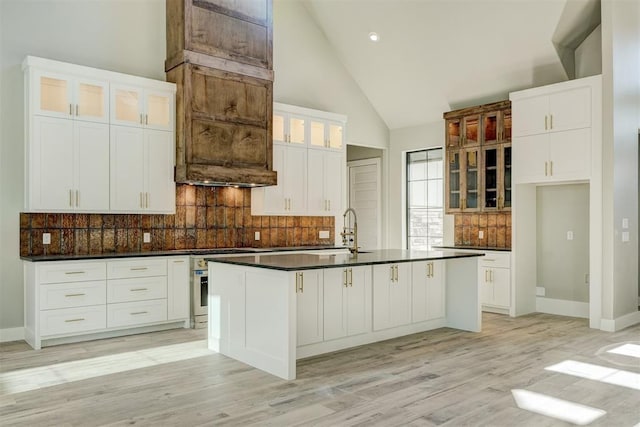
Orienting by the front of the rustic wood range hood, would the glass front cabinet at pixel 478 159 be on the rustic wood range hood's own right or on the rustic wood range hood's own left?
on the rustic wood range hood's own left

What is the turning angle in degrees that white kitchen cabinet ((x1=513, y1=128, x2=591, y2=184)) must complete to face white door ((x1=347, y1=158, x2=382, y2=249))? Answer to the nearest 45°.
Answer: approximately 90° to its right

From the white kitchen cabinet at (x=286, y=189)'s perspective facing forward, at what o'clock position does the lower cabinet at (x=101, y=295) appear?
The lower cabinet is roughly at 3 o'clock from the white kitchen cabinet.

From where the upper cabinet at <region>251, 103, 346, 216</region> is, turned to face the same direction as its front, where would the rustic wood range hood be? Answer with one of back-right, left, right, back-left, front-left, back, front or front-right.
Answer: right

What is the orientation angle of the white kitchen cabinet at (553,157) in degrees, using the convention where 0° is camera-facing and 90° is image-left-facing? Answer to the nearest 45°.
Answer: approximately 45°

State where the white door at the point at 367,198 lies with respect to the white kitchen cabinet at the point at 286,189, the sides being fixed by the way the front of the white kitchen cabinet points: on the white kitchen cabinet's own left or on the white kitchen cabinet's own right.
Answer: on the white kitchen cabinet's own left

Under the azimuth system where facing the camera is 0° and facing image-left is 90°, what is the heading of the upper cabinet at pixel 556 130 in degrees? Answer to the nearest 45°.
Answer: approximately 45°

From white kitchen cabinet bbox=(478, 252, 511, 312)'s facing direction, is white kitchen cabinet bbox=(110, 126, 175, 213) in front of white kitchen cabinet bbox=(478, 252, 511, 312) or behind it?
in front

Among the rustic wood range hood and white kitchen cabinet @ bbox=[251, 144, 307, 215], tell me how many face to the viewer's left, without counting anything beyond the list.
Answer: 0

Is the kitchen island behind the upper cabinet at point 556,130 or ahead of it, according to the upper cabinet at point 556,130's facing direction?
ahead

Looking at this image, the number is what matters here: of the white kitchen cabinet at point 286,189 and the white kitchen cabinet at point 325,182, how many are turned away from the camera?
0

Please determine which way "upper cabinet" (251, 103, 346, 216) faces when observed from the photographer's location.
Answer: facing the viewer and to the right of the viewer

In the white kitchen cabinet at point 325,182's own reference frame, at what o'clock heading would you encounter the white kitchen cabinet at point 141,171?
the white kitchen cabinet at point 141,171 is roughly at 3 o'clock from the white kitchen cabinet at point 325,182.

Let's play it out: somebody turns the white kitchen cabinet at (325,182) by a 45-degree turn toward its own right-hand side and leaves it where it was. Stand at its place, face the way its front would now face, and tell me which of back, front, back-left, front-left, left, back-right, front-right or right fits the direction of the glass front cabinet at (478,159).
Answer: left
